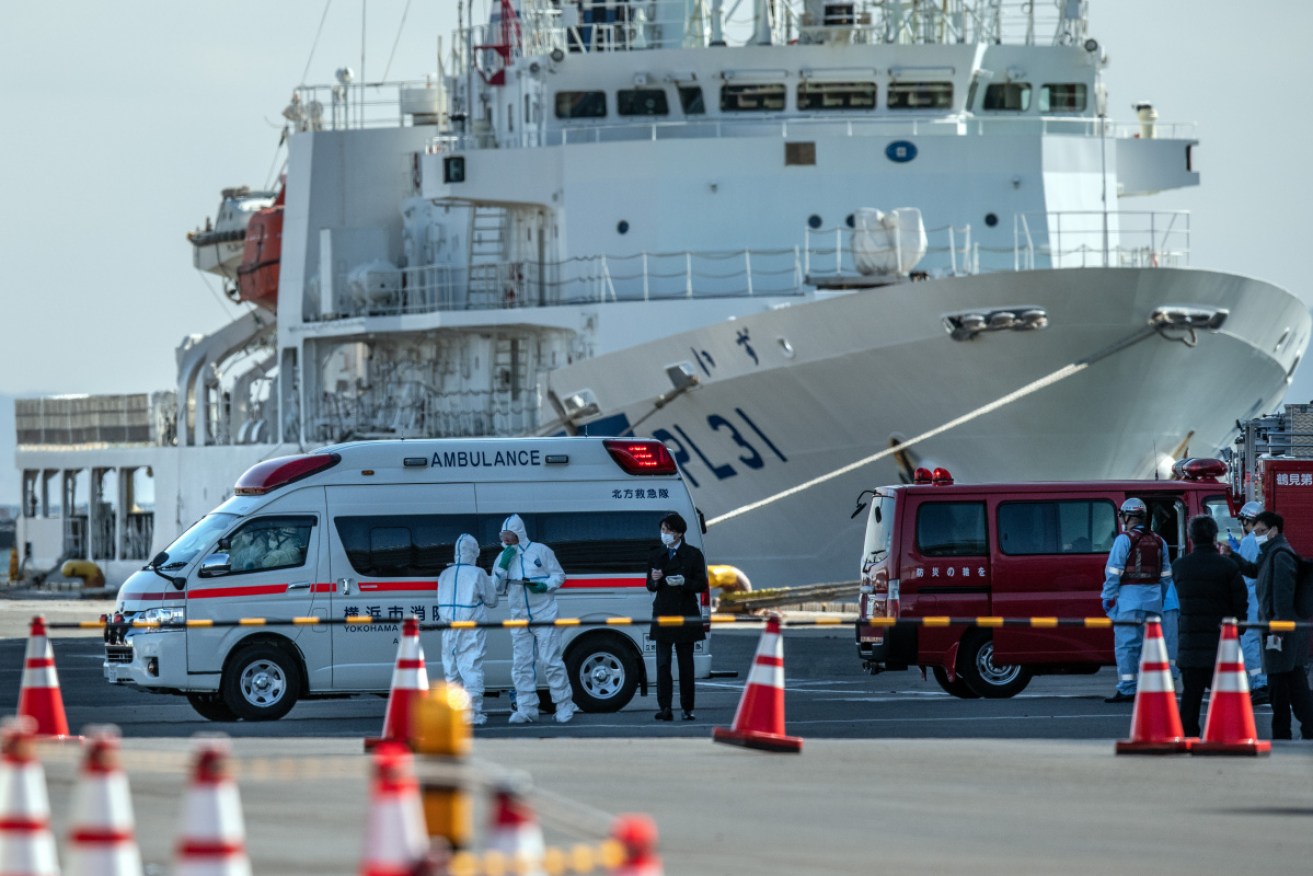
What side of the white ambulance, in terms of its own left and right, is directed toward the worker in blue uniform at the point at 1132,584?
back

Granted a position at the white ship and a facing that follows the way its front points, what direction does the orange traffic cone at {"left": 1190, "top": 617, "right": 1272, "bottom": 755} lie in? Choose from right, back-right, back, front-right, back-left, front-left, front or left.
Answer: front-right

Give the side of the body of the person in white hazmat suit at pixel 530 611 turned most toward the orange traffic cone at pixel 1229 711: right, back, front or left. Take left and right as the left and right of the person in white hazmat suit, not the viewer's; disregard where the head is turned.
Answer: left

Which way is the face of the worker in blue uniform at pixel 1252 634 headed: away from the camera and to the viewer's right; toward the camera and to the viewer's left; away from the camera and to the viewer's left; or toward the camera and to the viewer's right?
toward the camera and to the viewer's left

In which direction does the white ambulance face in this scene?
to the viewer's left

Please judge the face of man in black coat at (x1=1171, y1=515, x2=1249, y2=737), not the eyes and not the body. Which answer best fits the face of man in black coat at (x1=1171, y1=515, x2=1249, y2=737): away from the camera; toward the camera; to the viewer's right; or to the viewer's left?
away from the camera

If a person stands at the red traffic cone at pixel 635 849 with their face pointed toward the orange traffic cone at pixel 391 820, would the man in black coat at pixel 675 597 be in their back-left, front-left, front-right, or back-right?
front-right

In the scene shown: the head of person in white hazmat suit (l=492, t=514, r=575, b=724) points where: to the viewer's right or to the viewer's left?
to the viewer's left

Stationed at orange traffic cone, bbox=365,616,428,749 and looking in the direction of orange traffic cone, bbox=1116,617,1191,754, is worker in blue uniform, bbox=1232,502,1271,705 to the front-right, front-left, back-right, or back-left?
front-left

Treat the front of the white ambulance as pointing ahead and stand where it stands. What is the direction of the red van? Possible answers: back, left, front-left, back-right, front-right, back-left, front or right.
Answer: back
